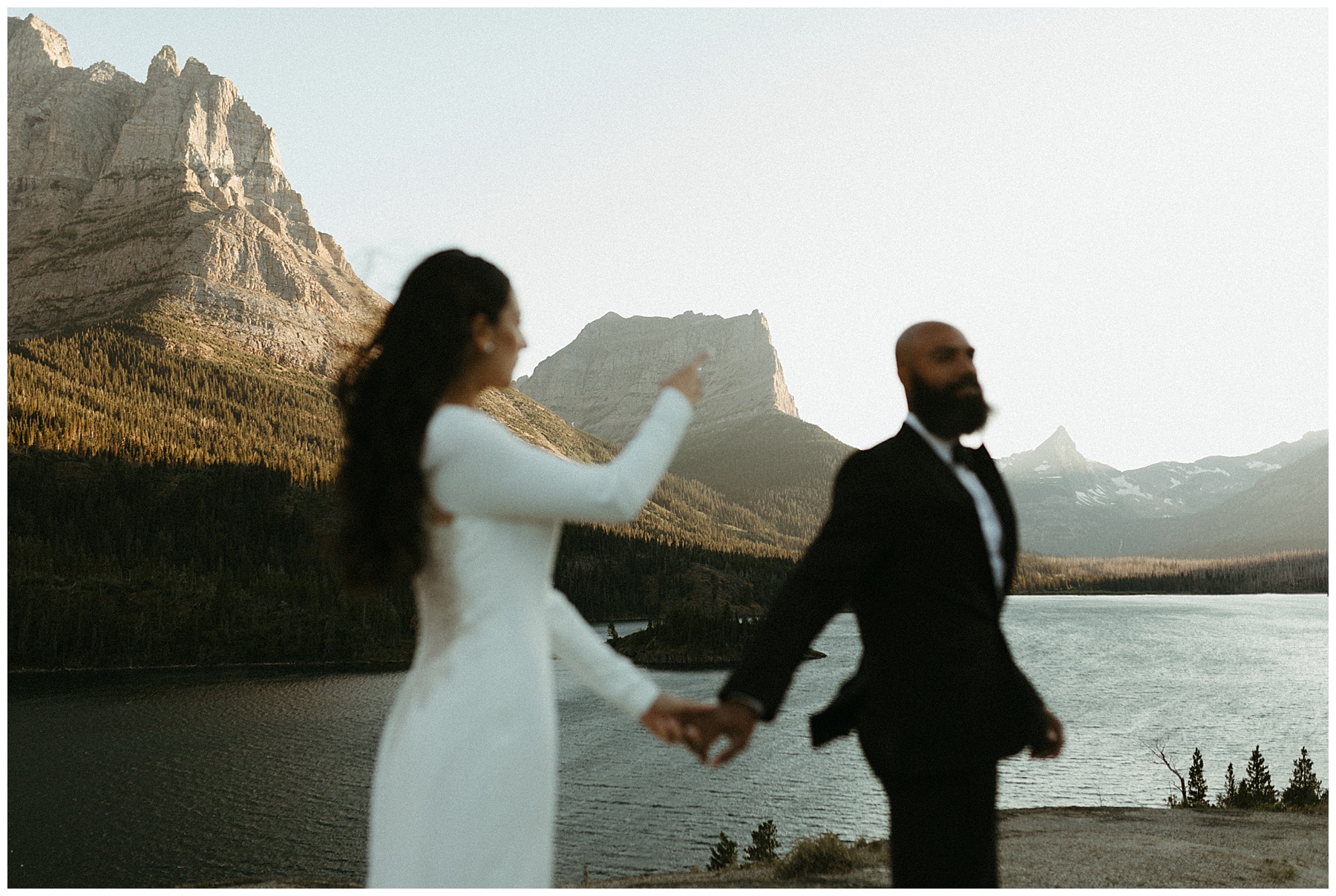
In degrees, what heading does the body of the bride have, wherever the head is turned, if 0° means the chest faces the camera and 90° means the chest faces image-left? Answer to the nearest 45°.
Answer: approximately 270°

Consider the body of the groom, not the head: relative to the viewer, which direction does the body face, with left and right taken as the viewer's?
facing the viewer and to the right of the viewer

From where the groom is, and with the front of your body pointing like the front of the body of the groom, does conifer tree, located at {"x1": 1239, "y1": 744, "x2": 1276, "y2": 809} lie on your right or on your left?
on your left

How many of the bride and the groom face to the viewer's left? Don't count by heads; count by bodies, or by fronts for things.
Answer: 0

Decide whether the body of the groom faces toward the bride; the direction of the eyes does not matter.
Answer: no
